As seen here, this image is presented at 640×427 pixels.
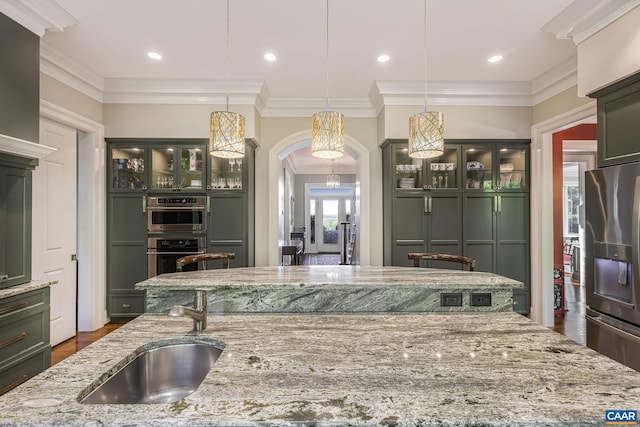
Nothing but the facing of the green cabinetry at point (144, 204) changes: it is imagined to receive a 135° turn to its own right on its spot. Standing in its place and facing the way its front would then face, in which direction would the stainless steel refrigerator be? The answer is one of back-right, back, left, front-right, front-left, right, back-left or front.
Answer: back

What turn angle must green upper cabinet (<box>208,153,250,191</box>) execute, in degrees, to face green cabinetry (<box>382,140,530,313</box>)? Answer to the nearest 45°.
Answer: approximately 90° to its left

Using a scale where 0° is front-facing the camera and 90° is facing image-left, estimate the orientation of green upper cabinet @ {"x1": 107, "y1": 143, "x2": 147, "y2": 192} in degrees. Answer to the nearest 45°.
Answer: approximately 0°

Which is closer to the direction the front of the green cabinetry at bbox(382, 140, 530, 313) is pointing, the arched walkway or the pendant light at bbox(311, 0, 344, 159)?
the pendant light

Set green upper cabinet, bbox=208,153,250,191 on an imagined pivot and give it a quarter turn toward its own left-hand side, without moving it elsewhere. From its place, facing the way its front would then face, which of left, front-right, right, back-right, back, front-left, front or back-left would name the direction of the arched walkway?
front

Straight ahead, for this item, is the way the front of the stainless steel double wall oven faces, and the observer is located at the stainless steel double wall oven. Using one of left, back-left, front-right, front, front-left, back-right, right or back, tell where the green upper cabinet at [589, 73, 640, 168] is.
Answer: front-left

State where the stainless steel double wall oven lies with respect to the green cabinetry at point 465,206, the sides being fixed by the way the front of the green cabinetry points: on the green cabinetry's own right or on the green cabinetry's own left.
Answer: on the green cabinetry's own right

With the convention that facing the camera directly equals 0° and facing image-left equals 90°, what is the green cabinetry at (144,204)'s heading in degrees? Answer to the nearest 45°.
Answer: approximately 0°

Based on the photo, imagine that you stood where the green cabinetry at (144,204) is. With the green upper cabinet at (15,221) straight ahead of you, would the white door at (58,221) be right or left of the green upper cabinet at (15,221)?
right
